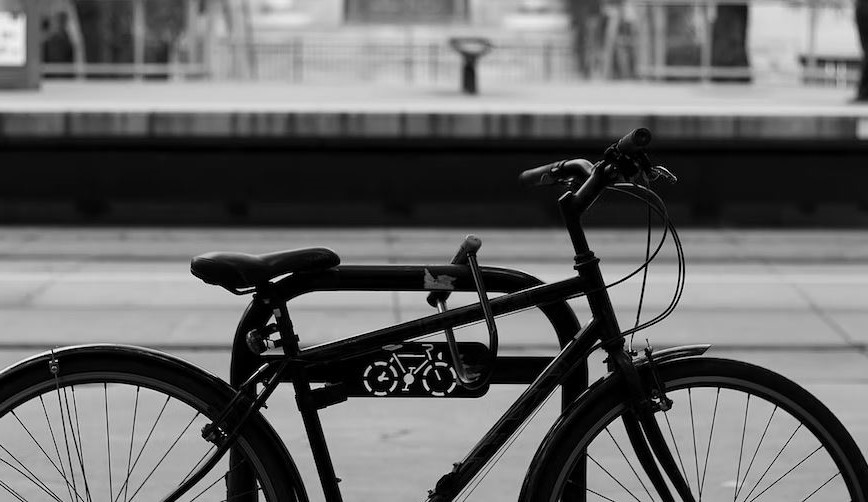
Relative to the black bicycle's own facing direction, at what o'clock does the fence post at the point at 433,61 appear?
The fence post is roughly at 9 o'clock from the black bicycle.

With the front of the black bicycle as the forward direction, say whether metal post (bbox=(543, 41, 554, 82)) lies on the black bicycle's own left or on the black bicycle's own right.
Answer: on the black bicycle's own left

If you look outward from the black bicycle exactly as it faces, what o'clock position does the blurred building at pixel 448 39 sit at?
The blurred building is roughly at 9 o'clock from the black bicycle.

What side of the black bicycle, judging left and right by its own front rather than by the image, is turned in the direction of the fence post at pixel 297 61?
left

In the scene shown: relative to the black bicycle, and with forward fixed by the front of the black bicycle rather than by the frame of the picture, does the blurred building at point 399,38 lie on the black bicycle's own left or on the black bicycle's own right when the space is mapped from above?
on the black bicycle's own left

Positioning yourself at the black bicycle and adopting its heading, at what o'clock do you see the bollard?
The bollard is roughly at 9 o'clock from the black bicycle.

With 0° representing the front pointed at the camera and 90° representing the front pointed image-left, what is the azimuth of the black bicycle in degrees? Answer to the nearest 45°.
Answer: approximately 270°

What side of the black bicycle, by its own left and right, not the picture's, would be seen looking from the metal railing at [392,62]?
left
